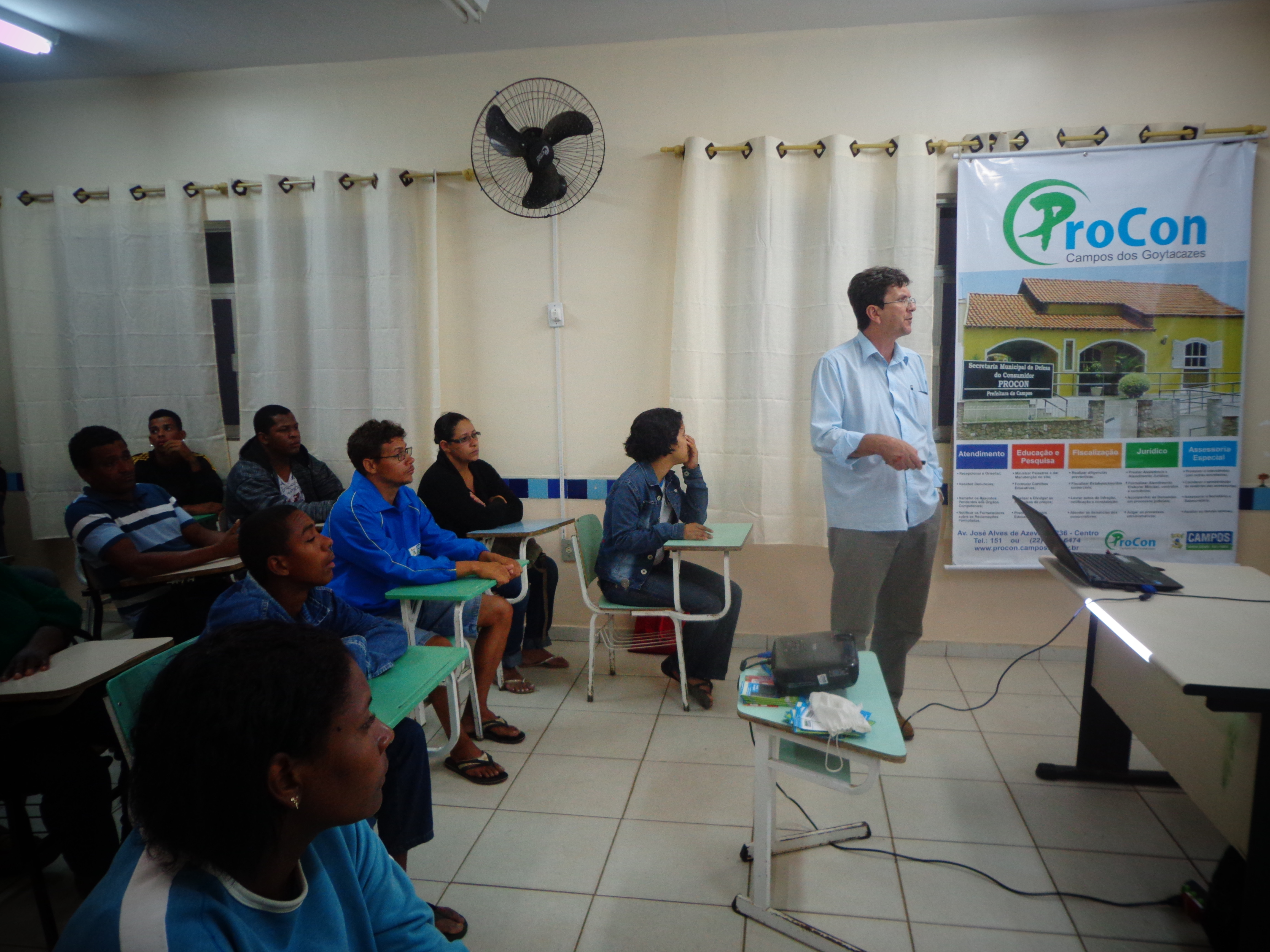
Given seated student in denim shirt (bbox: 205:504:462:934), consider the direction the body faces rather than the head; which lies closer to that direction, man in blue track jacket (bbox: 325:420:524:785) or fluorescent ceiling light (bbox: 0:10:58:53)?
the man in blue track jacket

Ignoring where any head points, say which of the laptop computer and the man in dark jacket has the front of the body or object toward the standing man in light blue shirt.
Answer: the man in dark jacket

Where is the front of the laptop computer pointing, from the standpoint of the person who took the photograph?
facing to the right of the viewer

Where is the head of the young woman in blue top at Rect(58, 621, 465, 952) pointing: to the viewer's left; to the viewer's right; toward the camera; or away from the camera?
to the viewer's right

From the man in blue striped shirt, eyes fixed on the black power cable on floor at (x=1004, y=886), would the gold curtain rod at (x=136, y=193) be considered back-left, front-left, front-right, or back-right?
back-left

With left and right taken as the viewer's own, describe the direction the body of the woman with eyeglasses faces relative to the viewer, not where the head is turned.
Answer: facing the viewer and to the right of the viewer

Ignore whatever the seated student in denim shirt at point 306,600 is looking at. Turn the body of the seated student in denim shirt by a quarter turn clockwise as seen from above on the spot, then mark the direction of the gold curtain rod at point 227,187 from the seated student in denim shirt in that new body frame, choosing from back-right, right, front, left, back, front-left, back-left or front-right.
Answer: back

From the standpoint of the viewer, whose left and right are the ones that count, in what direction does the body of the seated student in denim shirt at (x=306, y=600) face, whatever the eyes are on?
facing to the right of the viewer

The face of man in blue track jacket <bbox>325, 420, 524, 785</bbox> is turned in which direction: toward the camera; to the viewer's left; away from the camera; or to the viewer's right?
to the viewer's right

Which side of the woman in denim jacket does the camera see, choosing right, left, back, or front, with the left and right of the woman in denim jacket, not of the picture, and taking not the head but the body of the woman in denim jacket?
right
